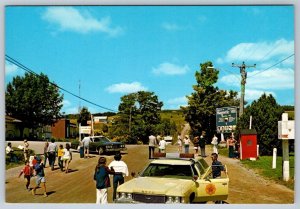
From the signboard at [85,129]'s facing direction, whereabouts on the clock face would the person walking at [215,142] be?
The person walking is roughly at 9 o'clock from the signboard.

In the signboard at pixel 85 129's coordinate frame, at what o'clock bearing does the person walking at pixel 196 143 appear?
The person walking is roughly at 9 o'clock from the signboard.

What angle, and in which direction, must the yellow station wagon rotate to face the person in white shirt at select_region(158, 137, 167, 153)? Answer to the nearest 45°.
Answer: approximately 135° to its right

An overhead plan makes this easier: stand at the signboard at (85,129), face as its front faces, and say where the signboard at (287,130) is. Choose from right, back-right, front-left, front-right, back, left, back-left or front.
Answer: front-left

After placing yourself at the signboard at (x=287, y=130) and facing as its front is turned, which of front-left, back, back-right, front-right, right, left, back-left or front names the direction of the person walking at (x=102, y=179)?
front-right

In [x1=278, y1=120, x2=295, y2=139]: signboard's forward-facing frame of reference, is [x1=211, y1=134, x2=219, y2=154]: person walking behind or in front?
behind

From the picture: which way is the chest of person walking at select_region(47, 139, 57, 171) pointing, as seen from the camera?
away from the camera
